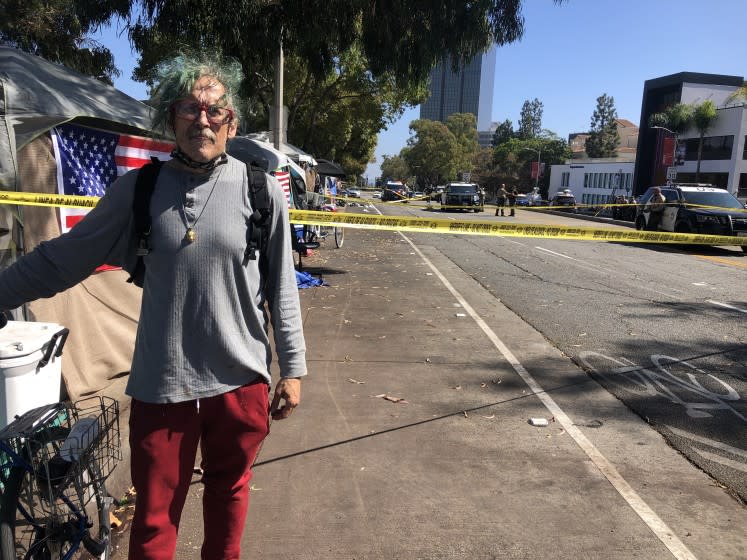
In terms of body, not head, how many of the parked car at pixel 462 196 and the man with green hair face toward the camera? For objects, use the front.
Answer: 2

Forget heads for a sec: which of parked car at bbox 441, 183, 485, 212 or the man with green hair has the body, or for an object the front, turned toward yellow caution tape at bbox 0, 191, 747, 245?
the parked car

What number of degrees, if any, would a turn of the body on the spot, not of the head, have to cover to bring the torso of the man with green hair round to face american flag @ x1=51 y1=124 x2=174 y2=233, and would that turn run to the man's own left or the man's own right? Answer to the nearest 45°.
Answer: approximately 180°

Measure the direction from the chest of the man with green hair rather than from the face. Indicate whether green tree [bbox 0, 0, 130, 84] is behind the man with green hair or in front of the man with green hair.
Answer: behind

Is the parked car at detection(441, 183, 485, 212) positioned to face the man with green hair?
yes

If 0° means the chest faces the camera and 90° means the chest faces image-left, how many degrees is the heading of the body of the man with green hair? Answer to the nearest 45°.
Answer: approximately 0°

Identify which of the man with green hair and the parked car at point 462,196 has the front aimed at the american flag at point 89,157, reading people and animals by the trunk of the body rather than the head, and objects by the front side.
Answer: the parked car

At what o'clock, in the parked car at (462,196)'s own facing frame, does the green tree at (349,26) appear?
The green tree is roughly at 12 o'clock from the parked car.
